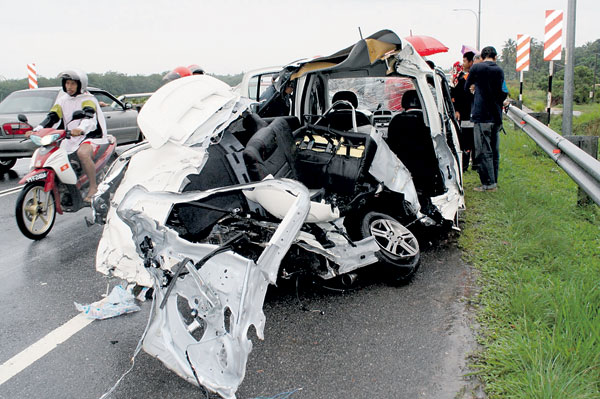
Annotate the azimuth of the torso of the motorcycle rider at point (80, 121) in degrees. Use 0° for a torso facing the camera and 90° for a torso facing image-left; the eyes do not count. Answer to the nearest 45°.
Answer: approximately 45°

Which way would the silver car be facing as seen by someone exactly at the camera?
facing away from the viewer and to the right of the viewer

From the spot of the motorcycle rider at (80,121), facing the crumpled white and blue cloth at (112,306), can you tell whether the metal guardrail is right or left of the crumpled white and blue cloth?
left

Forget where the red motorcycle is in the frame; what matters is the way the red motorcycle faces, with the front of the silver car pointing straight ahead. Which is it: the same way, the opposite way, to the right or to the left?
the opposite way

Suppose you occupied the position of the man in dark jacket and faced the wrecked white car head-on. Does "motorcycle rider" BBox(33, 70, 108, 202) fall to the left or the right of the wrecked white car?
right

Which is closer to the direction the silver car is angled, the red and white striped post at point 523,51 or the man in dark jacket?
the red and white striped post

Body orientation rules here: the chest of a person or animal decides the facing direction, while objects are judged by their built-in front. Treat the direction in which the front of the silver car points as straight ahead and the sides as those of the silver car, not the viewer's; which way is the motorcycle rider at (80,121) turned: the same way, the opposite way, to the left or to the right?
the opposite way
